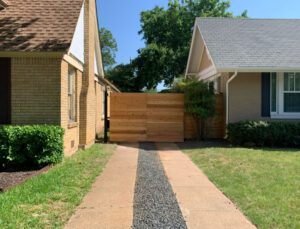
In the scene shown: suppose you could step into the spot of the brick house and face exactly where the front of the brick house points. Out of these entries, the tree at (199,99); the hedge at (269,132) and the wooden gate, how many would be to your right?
0

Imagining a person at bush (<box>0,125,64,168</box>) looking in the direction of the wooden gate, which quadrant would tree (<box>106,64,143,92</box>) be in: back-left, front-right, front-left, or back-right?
front-left

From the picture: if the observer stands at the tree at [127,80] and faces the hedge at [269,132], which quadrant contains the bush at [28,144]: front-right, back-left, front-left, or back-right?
front-right

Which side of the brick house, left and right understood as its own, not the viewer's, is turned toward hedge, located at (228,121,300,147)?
left

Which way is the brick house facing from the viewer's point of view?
toward the camera

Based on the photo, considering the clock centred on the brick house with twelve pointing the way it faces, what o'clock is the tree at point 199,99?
The tree is roughly at 8 o'clock from the brick house.

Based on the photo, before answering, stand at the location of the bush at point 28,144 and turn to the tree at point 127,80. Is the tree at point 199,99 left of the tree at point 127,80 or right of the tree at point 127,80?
right

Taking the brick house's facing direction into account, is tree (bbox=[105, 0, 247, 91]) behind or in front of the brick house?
behind

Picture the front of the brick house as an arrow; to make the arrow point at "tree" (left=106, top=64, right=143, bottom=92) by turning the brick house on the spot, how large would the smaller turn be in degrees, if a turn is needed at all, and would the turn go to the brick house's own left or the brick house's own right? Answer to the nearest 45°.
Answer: approximately 180°

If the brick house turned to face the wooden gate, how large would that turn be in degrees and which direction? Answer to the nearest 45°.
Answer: approximately 135° to its left
